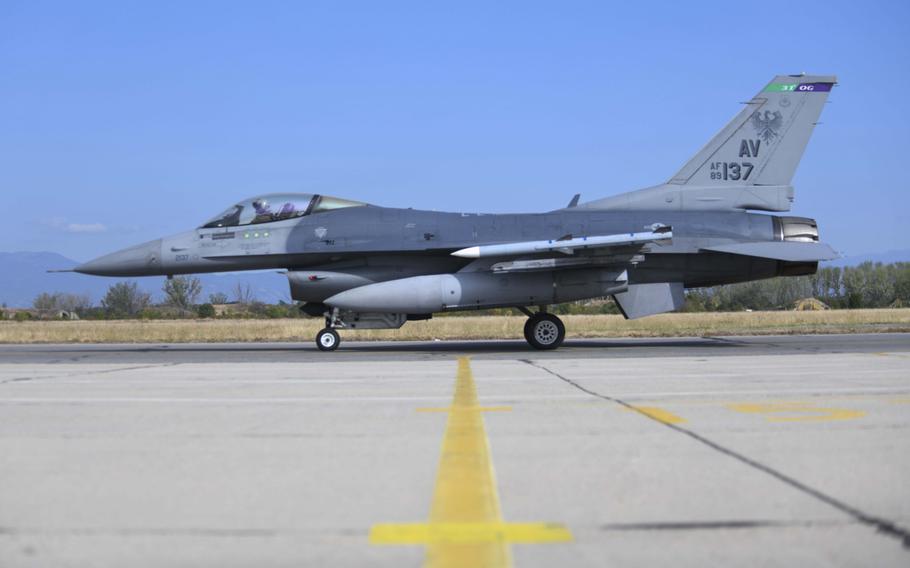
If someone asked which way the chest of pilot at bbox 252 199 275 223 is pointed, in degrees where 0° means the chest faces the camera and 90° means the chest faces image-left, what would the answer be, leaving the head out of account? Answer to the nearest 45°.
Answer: approximately 90°

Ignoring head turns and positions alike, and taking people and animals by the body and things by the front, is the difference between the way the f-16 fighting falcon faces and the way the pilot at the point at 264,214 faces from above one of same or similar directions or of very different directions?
same or similar directions

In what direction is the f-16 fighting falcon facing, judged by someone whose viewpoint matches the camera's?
facing to the left of the viewer
